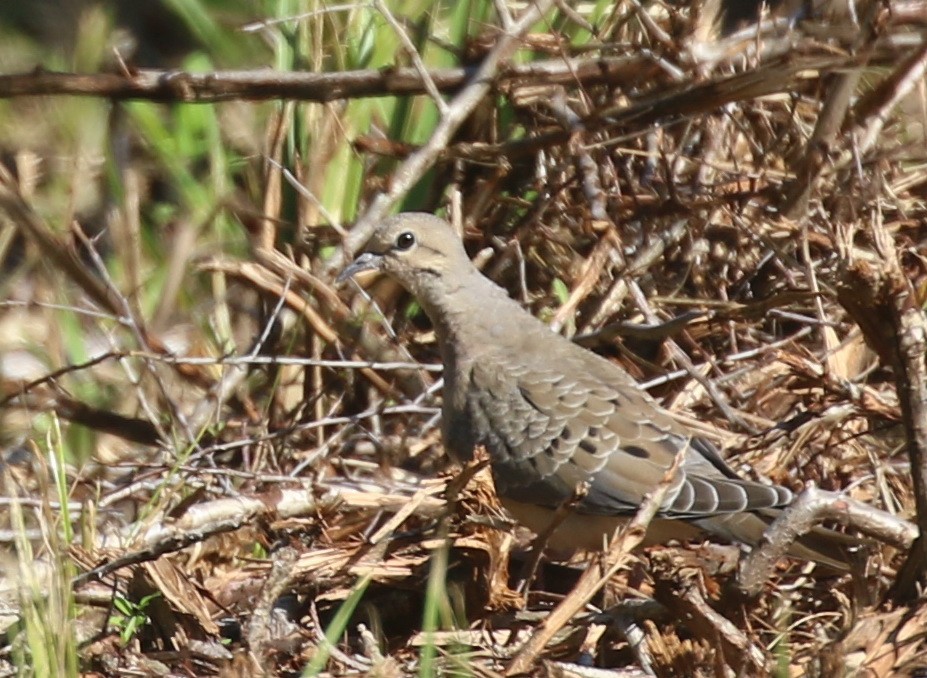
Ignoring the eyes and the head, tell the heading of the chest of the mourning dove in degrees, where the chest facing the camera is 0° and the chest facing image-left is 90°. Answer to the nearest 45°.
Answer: approximately 90°
